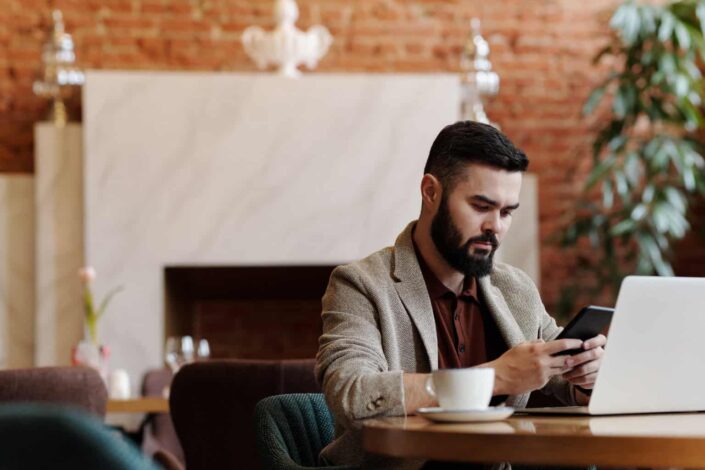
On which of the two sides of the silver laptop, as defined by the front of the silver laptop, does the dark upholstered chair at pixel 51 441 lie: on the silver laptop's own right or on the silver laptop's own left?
on the silver laptop's own left

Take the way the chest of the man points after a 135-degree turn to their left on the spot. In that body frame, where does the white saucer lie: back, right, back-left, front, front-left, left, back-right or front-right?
back

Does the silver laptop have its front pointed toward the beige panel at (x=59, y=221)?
yes

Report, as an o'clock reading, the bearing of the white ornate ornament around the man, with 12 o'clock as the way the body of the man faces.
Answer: The white ornate ornament is roughly at 7 o'clock from the man.

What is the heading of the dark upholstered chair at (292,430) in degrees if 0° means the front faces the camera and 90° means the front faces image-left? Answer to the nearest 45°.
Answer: approximately 315°

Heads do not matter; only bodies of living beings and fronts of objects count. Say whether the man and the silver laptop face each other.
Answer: yes

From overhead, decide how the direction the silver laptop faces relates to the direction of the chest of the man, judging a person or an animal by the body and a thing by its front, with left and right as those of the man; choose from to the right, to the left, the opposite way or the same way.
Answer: the opposite way

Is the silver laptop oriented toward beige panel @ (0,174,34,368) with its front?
yes

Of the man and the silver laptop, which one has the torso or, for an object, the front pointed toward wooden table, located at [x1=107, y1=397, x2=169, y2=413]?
the silver laptop

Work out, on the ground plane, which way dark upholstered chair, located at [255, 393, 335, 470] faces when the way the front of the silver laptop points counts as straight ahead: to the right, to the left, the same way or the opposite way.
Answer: the opposite way

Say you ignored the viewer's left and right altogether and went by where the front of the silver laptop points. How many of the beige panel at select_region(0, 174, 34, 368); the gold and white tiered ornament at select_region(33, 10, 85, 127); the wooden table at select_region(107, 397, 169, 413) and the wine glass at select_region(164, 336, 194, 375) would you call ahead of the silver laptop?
4

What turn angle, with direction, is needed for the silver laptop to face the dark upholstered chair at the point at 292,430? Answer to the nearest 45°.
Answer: approximately 45° to its left

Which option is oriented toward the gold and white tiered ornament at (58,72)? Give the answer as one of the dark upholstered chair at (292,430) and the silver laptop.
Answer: the silver laptop

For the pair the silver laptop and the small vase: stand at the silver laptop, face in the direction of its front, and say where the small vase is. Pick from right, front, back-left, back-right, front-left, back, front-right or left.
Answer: front

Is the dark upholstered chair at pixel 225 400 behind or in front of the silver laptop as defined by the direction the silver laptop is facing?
in front

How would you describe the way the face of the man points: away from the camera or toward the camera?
toward the camera
